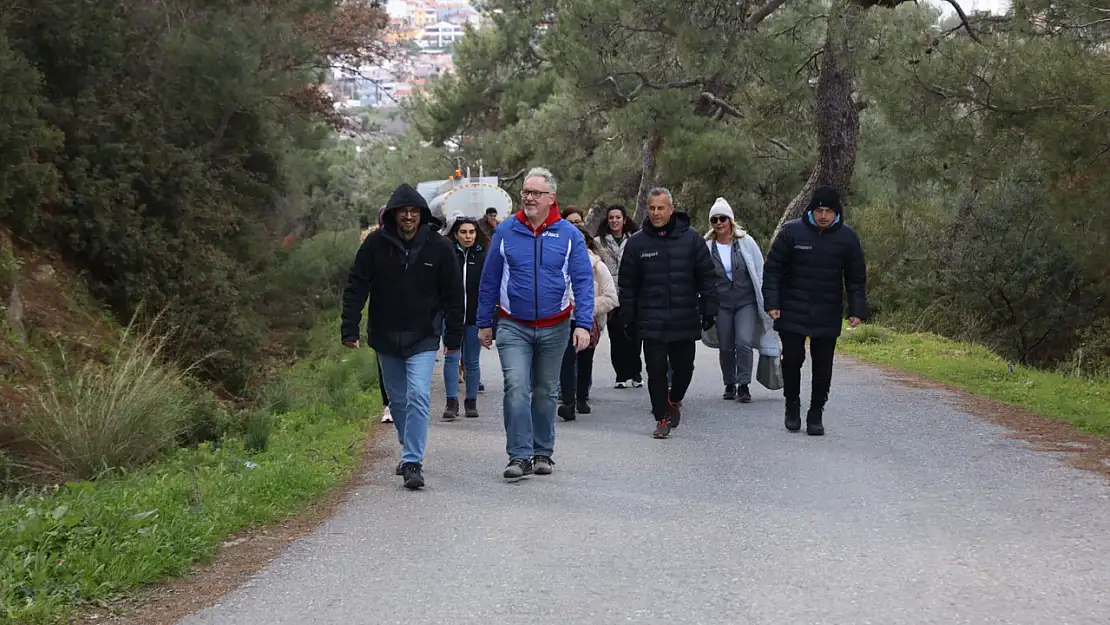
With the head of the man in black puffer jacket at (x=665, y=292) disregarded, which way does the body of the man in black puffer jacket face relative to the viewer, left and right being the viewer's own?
facing the viewer

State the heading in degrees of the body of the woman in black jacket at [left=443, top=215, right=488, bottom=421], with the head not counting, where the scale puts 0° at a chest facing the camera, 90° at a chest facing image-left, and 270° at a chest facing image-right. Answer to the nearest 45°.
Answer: approximately 0°

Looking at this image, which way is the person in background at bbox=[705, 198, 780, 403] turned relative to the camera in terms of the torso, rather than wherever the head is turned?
toward the camera

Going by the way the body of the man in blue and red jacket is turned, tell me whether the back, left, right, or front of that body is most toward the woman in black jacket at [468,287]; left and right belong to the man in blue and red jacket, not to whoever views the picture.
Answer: back

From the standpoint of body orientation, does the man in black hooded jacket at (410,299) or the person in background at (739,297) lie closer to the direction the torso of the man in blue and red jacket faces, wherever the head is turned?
the man in black hooded jacket

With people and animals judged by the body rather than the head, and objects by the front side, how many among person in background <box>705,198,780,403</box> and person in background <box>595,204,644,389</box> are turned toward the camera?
2

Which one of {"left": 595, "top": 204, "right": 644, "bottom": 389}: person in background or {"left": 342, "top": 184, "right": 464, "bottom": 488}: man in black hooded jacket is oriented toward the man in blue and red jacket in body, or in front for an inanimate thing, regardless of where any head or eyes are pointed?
the person in background

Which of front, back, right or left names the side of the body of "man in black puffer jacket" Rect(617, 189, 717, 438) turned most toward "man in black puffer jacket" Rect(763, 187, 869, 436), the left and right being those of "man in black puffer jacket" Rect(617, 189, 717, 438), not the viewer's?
left

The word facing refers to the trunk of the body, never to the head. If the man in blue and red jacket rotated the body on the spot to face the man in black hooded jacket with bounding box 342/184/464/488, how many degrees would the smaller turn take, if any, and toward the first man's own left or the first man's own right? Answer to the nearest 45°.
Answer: approximately 90° to the first man's own right

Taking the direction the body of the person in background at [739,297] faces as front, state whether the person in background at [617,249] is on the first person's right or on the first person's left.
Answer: on the first person's right

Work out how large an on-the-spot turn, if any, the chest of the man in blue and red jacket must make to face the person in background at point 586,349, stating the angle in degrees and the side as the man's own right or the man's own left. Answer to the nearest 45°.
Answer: approximately 180°

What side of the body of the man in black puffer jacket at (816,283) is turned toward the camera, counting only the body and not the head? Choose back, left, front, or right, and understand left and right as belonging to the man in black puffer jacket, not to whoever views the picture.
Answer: front

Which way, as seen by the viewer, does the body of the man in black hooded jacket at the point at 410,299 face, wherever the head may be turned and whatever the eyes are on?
toward the camera

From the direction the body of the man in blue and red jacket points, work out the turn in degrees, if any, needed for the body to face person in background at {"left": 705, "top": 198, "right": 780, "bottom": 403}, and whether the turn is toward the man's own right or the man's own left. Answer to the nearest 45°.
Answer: approximately 135° to the man's own left

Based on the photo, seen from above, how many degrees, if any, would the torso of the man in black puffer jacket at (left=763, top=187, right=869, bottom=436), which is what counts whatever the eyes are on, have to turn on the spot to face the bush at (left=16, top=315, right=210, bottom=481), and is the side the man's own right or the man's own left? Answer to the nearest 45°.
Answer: approximately 90° to the man's own right
